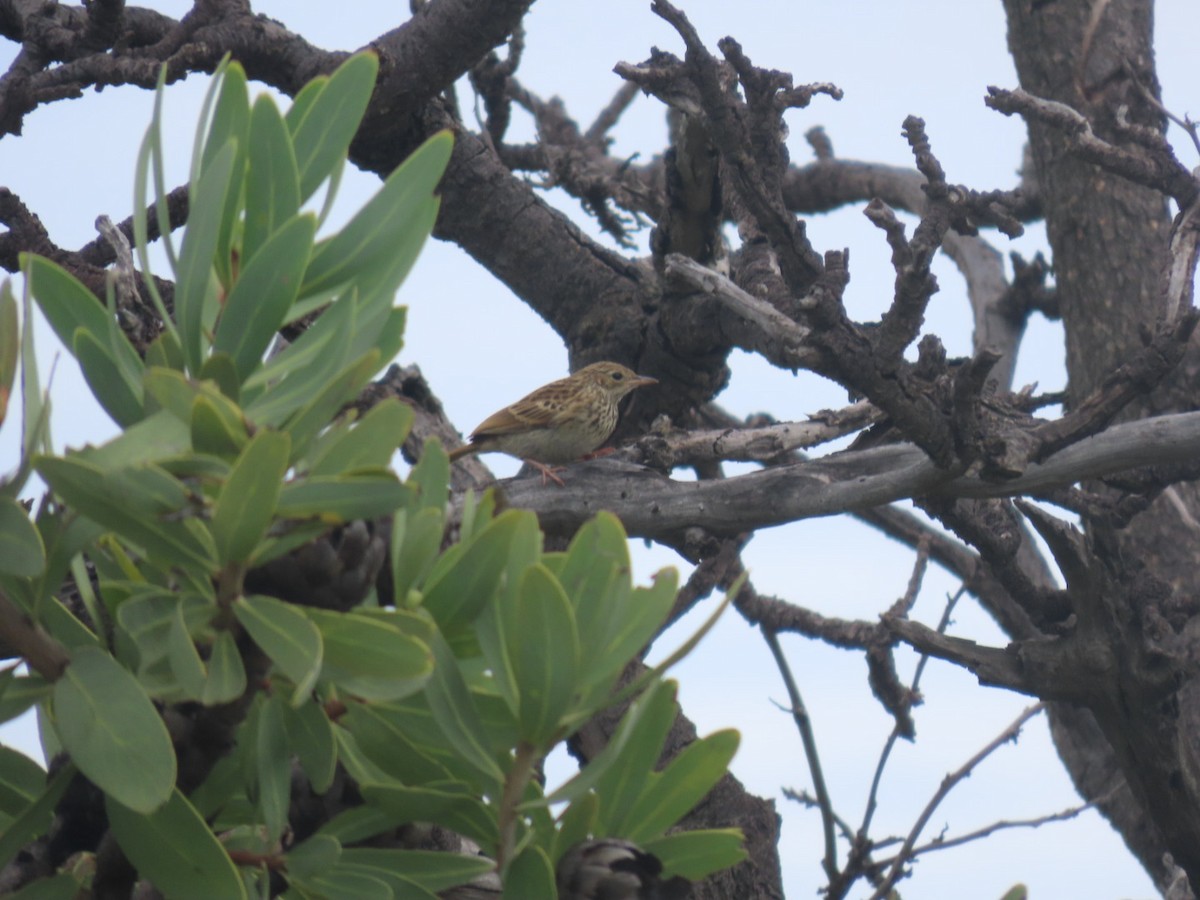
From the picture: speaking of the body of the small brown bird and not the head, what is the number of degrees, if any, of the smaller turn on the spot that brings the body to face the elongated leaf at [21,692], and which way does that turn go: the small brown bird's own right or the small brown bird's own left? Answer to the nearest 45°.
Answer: approximately 90° to the small brown bird's own right

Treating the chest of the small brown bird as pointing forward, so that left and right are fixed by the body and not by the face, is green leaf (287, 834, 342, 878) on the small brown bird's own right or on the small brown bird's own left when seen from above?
on the small brown bird's own right

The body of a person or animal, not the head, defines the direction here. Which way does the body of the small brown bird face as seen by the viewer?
to the viewer's right

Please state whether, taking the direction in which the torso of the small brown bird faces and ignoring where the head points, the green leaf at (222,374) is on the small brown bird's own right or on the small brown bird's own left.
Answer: on the small brown bird's own right
